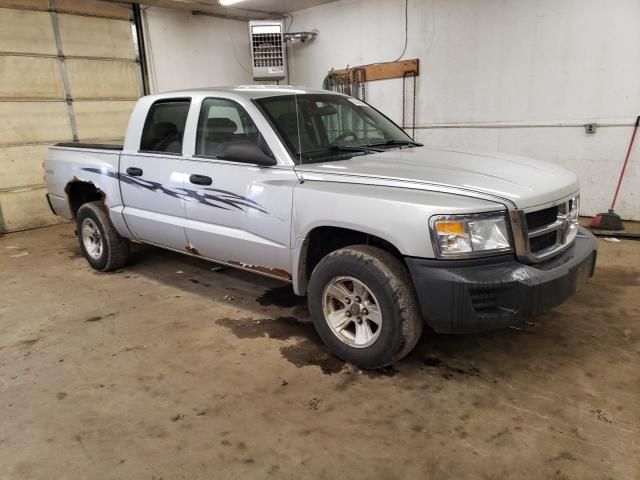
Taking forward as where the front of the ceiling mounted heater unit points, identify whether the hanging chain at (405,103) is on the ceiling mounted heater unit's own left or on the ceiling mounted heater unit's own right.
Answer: on the ceiling mounted heater unit's own left

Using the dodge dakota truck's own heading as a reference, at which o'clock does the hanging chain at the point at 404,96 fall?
The hanging chain is roughly at 8 o'clock from the dodge dakota truck.

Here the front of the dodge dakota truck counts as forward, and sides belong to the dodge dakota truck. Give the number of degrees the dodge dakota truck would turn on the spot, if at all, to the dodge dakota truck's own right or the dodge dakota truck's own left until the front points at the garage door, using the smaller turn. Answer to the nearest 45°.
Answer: approximately 180°

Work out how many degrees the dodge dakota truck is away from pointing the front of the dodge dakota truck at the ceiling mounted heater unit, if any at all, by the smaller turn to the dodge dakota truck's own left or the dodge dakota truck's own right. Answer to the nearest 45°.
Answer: approximately 135° to the dodge dakota truck's own left

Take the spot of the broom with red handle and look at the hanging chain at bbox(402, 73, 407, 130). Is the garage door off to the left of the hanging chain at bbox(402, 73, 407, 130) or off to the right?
left

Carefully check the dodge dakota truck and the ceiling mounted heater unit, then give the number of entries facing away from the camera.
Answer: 0

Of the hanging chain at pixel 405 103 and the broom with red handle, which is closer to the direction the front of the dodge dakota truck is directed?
the broom with red handle

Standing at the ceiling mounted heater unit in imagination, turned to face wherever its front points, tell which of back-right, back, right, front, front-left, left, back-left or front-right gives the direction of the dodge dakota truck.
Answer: front

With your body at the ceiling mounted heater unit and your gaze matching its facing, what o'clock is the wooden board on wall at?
The wooden board on wall is roughly at 10 o'clock from the ceiling mounted heater unit.

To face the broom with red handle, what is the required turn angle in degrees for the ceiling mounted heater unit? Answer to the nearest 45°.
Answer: approximately 45° to its left

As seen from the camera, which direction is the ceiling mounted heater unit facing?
toward the camera

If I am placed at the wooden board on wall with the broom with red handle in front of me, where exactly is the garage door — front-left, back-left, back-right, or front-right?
back-right

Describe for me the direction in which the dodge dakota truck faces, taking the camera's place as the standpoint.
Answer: facing the viewer and to the right of the viewer

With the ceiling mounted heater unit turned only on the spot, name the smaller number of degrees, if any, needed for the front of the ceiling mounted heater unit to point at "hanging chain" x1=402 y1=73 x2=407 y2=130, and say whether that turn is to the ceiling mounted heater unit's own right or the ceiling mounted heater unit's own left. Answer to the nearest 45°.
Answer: approximately 45° to the ceiling mounted heater unit's own left

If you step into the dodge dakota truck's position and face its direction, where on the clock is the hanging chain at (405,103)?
The hanging chain is roughly at 8 o'clock from the dodge dakota truck.

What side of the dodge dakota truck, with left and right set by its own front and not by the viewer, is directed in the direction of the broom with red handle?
left

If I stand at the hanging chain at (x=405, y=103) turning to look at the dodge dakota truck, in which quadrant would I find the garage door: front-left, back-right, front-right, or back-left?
front-right
